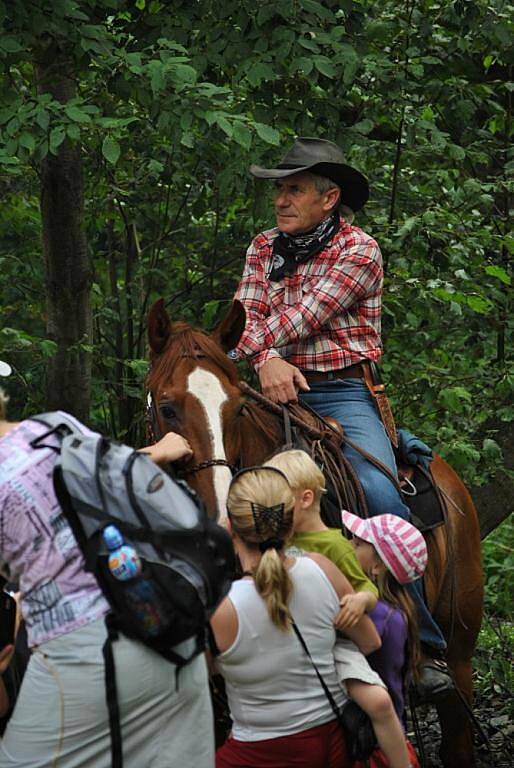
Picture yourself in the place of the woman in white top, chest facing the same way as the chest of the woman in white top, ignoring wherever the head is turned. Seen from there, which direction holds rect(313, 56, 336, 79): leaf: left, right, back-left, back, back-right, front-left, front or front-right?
front

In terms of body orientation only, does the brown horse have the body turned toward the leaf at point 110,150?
no

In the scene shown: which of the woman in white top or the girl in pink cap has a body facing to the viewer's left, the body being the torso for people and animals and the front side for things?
the girl in pink cap

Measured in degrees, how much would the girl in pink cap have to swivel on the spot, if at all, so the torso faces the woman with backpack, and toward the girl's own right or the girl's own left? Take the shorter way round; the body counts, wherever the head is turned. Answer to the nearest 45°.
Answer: approximately 45° to the girl's own left

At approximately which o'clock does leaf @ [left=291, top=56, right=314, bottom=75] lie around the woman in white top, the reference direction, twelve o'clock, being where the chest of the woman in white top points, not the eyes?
The leaf is roughly at 12 o'clock from the woman in white top.

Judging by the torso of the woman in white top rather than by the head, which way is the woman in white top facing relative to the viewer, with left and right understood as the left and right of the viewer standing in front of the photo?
facing away from the viewer

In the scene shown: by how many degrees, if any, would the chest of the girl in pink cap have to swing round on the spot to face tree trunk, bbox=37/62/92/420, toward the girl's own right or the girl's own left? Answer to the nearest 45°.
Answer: approximately 45° to the girl's own right

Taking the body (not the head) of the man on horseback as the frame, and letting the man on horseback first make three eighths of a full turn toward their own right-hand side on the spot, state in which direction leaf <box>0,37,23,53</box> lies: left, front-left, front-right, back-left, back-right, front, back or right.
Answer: left

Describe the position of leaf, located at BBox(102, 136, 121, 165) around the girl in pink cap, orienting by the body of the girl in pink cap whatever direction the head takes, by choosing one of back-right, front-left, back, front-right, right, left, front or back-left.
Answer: front-right

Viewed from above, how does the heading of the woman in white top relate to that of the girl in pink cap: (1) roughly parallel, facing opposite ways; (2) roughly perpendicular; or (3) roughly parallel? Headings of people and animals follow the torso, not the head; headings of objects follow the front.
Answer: roughly perpendicular

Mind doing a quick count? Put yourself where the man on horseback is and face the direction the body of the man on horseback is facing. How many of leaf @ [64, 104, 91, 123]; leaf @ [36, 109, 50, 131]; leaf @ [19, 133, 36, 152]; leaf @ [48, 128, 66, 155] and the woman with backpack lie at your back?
0

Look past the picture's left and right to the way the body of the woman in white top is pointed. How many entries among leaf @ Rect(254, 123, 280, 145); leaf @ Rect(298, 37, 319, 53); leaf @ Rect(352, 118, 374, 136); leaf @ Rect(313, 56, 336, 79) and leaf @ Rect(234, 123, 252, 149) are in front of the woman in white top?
5

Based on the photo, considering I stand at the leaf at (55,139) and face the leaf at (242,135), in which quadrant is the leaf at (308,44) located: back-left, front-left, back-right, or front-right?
front-left

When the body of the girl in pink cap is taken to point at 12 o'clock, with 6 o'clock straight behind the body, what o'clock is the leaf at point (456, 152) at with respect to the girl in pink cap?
The leaf is roughly at 3 o'clock from the girl in pink cap.

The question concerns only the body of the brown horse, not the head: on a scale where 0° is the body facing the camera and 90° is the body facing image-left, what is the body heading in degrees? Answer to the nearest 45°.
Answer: approximately 45°

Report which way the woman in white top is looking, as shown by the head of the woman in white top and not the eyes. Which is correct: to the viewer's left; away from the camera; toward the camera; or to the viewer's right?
away from the camera

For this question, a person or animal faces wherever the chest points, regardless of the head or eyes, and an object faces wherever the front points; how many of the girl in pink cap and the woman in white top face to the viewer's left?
1

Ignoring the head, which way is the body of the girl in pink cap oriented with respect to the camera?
to the viewer's left
